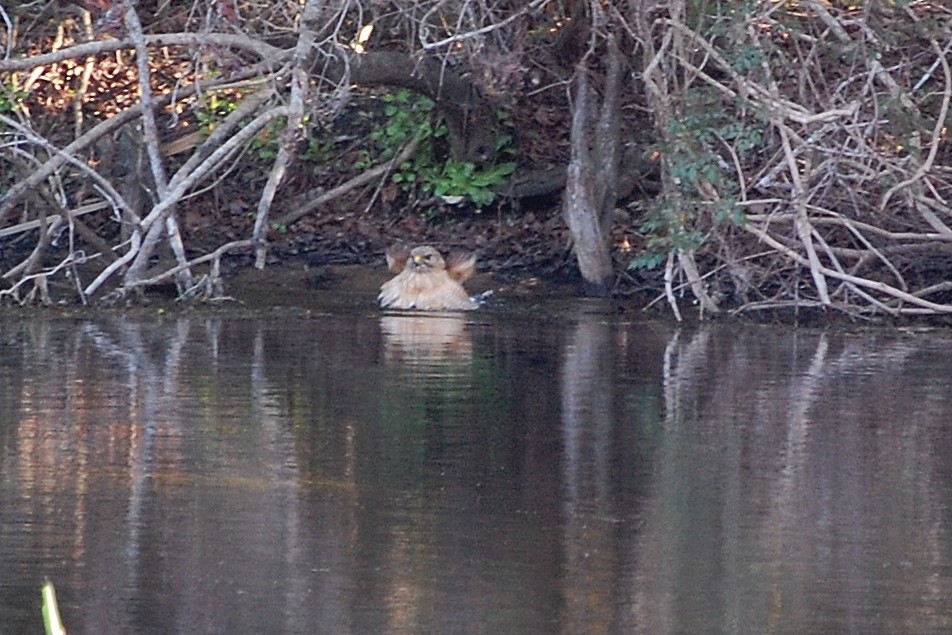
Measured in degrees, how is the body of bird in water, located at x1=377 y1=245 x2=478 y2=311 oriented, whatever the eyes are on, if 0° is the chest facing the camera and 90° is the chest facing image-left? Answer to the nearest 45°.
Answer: approximately 0°

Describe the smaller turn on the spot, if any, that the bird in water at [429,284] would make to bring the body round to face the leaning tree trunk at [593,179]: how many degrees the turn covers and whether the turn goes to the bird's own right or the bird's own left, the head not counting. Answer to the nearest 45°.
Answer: approximately 135° to the bird's own left
